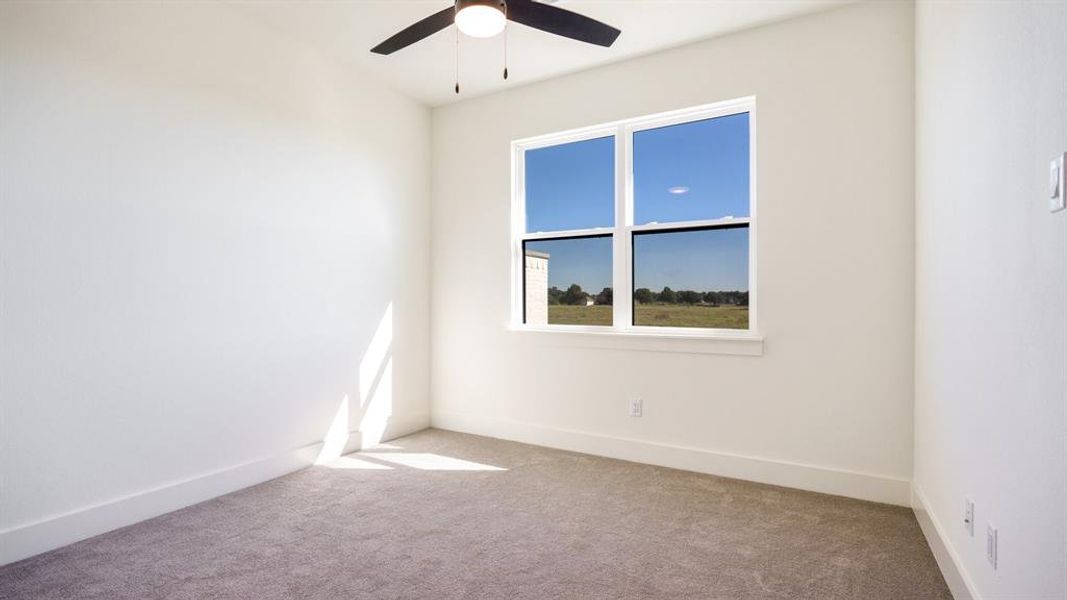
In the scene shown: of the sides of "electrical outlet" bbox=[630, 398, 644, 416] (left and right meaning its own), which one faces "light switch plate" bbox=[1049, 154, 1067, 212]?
front

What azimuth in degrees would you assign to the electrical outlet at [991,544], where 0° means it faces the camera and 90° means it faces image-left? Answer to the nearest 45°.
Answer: approximately 90°

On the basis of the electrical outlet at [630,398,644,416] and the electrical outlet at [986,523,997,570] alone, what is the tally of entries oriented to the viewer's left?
1

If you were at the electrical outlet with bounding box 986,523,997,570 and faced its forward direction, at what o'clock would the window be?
The window is roughly at 1 o'clock from the electrical outlet.

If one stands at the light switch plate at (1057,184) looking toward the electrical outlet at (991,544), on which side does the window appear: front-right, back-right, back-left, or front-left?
front-left

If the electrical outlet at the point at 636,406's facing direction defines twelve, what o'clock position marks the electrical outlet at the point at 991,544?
the electrical outlet at the point at 991,544 is roughly at 11 o'clock from the electrical outlet at the point at 636,406.

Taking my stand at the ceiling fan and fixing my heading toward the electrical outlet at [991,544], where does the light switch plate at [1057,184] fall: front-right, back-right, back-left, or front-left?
front-right

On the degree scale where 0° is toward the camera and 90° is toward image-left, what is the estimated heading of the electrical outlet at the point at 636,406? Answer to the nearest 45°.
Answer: approximately 0°

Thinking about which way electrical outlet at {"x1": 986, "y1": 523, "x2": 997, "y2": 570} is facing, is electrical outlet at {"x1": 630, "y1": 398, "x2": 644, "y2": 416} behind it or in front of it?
in front
